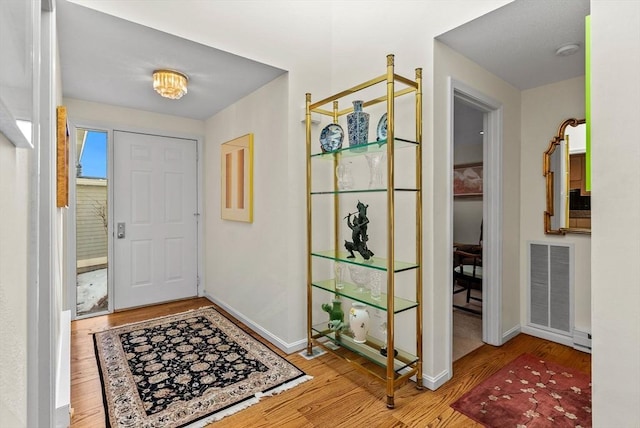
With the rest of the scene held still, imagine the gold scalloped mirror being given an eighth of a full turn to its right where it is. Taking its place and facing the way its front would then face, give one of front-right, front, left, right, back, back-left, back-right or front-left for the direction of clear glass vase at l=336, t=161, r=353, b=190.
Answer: front

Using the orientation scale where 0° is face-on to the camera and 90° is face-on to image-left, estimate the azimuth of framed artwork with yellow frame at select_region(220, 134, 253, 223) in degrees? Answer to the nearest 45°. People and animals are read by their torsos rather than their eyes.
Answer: approximately 45°

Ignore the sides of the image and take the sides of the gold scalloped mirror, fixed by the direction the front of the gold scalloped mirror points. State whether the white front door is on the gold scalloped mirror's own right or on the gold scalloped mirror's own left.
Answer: on the gold scalloped mirror's own right

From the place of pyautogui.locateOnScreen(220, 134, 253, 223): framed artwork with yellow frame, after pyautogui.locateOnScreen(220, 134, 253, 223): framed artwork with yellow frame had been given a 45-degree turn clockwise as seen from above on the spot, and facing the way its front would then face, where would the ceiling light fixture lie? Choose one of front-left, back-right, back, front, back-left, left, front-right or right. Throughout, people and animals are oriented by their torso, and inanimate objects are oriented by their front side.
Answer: front-left

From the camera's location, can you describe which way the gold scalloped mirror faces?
facing the viewer

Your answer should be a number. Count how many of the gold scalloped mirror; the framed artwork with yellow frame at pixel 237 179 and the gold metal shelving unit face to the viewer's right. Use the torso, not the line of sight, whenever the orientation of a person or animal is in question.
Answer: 0

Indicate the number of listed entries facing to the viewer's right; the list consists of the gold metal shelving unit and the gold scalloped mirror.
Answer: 0

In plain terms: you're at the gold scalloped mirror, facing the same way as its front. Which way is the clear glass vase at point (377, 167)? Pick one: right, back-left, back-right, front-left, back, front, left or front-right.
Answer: front-right

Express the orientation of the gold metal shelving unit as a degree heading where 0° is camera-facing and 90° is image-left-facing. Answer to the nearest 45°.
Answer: approximately 45°

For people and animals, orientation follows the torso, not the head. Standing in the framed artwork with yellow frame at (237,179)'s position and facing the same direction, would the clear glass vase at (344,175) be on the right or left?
on its left

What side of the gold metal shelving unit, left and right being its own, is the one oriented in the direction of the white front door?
right
